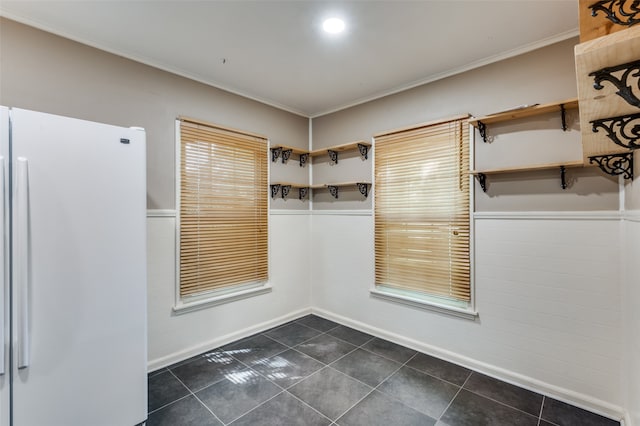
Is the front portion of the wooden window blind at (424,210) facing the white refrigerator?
yes

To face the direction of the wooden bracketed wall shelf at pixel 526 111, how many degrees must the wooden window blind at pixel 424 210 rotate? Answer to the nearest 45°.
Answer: approximately 90° to its left

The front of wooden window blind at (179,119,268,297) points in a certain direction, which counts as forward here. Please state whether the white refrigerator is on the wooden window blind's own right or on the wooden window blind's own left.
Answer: on the wooden window blind's own right

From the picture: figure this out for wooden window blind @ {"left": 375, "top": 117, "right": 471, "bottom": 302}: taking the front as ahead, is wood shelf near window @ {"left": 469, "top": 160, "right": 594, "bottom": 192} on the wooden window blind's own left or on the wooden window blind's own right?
on the wooden window blind's own left

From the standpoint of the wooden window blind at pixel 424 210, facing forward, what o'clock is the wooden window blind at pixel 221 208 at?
the wooden window blind at pixel 221 208 is roughly at 1 o'clock from the wooden window blind at pixel 424 210.

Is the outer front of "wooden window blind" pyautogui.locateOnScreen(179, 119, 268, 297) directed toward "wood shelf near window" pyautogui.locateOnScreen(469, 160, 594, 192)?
yes

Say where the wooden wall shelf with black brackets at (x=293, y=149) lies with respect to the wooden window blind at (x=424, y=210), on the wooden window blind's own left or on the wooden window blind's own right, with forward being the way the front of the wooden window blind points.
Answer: on the wooden window blind's own right

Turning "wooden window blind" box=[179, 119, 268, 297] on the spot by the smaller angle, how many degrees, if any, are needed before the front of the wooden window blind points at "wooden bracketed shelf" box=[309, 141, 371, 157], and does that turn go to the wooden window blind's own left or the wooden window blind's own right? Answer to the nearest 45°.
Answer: approximately 45° to the wooden window blind's own left

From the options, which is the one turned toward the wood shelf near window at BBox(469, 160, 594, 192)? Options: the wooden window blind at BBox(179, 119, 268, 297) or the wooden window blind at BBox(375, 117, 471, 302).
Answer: the wooden window blind at BBox(179, 119, 268, 297)

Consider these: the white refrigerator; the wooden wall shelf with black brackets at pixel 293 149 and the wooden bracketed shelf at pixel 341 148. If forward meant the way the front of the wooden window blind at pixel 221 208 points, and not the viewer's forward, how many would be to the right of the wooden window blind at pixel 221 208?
1

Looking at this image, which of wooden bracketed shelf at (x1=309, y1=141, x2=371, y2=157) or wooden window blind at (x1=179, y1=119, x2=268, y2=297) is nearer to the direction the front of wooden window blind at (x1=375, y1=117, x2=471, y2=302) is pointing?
the wooden window blind

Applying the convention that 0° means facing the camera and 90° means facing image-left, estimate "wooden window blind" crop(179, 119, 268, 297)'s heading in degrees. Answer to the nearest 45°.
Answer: approximately 315°

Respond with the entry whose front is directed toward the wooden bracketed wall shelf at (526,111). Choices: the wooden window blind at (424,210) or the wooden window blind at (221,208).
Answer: the wooden window blind at (221,208)

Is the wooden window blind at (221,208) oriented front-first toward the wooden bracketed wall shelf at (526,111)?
yes
